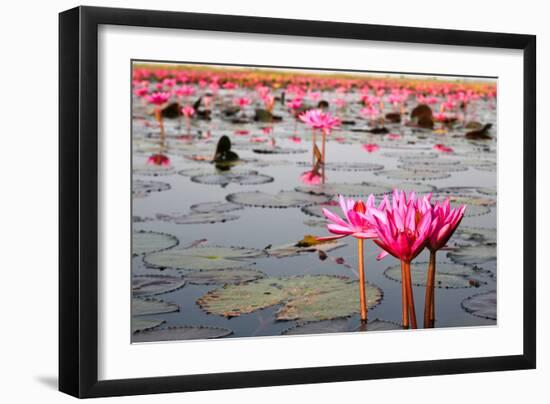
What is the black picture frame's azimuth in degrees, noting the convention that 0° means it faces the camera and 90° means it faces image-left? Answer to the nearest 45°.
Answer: approximately 315°
